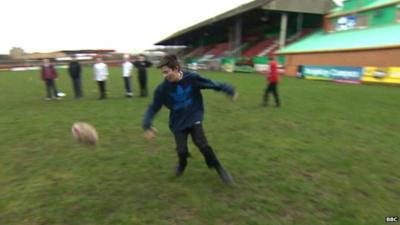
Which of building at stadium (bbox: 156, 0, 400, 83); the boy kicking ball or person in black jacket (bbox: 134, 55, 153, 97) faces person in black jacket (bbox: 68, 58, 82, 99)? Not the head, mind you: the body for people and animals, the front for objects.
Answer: the building at stadium

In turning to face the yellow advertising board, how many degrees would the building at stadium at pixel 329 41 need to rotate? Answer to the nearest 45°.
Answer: approximately 45° to its left

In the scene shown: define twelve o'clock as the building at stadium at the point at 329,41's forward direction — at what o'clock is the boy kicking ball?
The boy kicking ball is roughly at 11 o'clock from the building at stadium.

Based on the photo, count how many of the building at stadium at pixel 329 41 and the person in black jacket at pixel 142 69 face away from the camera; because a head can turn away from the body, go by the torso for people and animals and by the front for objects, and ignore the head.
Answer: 0

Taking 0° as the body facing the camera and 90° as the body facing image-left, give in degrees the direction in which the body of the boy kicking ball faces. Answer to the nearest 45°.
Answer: approximately 45°

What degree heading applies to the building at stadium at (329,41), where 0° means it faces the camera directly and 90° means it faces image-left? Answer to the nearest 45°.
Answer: approximately 45°

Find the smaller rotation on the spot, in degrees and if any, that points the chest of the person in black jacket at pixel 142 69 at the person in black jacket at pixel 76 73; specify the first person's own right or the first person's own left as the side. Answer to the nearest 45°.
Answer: approximately 90° to the first person's own right

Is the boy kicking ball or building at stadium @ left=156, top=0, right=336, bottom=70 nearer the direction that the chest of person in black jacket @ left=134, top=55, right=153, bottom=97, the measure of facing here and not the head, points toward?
the boy kicking ball

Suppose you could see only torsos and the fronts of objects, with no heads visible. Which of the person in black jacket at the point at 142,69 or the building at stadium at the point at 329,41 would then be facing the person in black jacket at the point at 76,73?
the building at stadium

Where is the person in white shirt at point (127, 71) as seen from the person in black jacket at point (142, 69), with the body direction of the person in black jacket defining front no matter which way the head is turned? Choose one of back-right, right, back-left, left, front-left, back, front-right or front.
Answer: right
